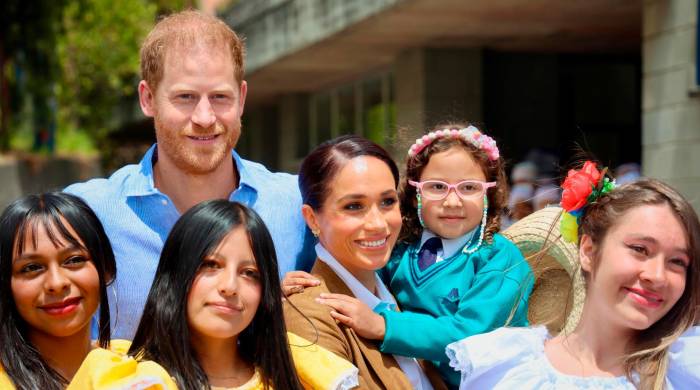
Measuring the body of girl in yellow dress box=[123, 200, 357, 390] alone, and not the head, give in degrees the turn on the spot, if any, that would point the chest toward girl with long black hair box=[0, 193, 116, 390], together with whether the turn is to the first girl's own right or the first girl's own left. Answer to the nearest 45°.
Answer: approximately 90° to the first girl's own right

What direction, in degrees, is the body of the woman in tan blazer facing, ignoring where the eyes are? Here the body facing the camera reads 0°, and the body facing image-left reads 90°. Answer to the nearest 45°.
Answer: approximately 315°

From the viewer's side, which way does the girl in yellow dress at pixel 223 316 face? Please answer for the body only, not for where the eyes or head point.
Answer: toward the camera

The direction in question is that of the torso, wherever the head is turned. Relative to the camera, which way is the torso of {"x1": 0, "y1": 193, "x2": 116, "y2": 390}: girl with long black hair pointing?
toward the camera

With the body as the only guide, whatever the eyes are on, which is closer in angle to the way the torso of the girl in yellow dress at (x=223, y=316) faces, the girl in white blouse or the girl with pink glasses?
the girl in white blouse

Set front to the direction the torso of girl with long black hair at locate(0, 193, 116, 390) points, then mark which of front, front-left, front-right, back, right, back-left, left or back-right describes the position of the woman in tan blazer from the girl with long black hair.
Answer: left

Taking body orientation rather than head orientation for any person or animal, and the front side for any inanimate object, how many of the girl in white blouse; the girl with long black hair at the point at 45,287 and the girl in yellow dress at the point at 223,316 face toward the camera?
3

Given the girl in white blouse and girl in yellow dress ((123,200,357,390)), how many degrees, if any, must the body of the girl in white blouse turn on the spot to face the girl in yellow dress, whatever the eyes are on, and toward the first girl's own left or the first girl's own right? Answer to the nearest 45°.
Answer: approximately 90° to the first girl's own right

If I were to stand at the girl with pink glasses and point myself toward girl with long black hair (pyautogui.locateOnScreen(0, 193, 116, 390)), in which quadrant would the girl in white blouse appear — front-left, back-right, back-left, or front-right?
back-left

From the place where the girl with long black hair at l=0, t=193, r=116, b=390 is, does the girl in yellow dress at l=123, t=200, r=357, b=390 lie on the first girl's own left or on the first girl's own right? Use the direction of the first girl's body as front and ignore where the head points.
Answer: on the first girl's own left

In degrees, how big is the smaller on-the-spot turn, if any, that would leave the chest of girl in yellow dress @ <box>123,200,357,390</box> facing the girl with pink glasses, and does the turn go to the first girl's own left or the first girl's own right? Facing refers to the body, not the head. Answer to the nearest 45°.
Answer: approximately 135° to the first girl's own left

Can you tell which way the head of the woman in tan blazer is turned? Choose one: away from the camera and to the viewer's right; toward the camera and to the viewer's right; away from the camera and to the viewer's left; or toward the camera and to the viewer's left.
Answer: toward the camera and to the viewer's right

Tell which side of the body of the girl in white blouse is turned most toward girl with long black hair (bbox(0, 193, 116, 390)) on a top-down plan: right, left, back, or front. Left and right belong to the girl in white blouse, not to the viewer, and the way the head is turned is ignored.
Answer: right
